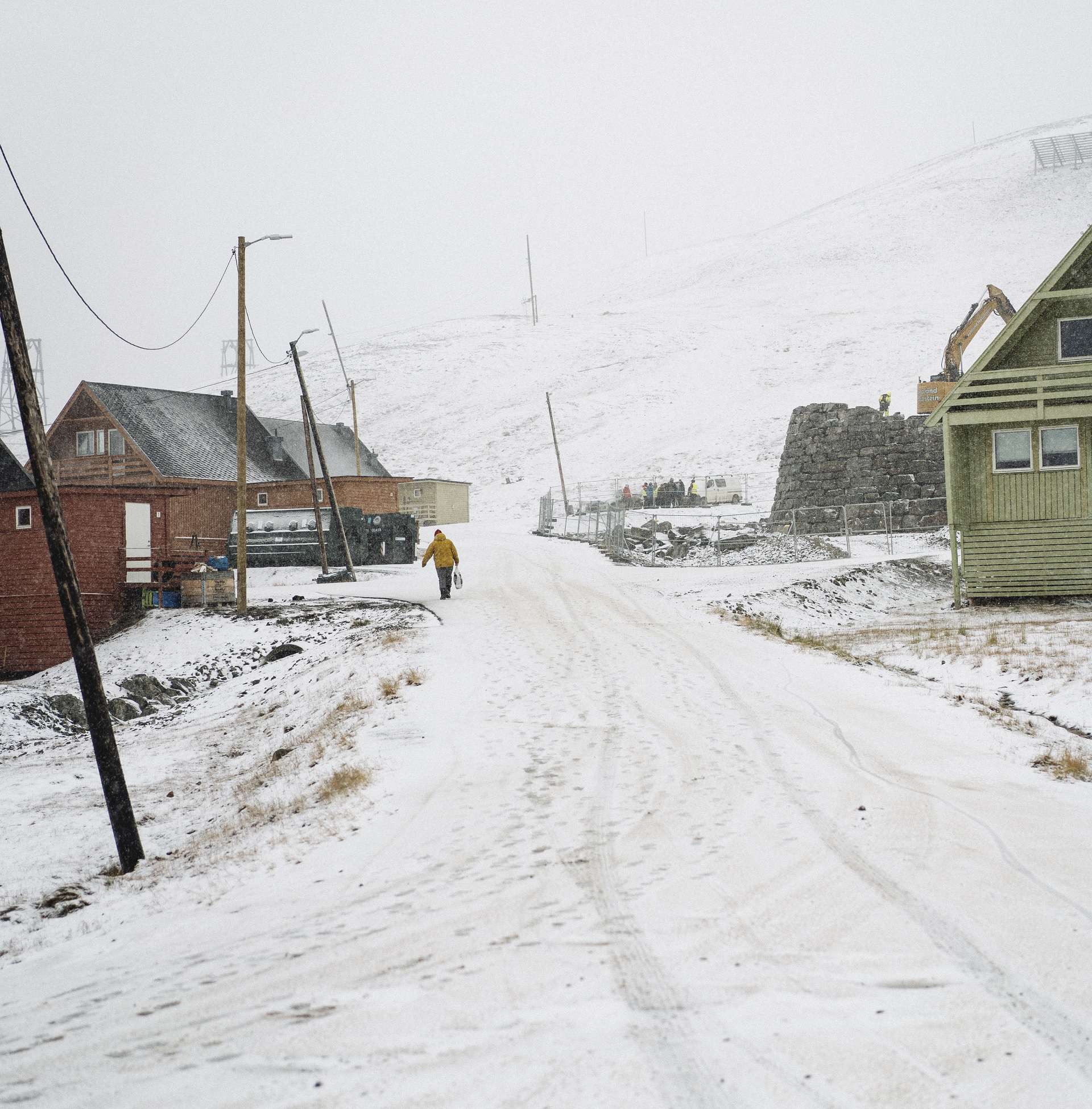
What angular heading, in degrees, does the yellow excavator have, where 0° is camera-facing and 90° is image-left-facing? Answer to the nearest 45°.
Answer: approximately 270°

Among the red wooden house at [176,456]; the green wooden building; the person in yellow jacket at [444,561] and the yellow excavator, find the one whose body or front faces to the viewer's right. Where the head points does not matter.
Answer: the yellow excavator

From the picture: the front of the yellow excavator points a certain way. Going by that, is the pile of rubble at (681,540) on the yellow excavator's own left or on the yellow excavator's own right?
on the yellow excavator's own right

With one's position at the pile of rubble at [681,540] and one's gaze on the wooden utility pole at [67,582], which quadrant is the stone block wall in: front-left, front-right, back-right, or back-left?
back-left

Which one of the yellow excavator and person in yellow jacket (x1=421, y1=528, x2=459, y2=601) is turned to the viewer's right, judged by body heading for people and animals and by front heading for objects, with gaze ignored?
the yellow excavator

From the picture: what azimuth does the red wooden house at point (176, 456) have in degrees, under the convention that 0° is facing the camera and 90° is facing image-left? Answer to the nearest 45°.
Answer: approximately 45°
